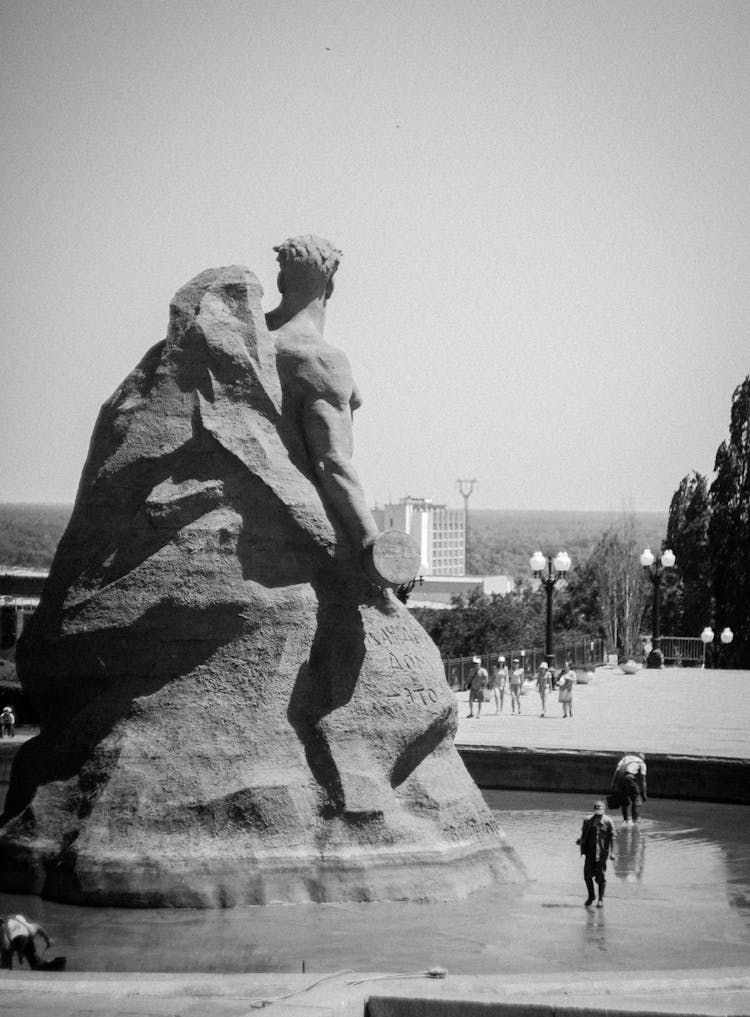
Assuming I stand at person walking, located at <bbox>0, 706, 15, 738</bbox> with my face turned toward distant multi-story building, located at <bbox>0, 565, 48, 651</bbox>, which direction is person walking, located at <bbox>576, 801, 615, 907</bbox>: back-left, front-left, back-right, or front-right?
back-right
